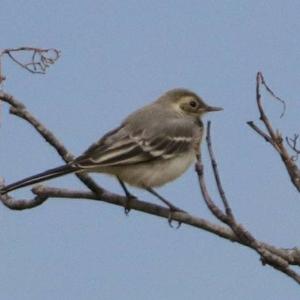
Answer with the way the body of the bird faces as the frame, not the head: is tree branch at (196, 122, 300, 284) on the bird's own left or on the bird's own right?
on the bird's own right

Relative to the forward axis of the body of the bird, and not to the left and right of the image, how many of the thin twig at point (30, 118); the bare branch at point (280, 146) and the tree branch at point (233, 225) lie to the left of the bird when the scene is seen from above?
0

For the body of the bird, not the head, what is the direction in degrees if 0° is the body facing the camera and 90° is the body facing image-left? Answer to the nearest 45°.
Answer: approximately 270°
